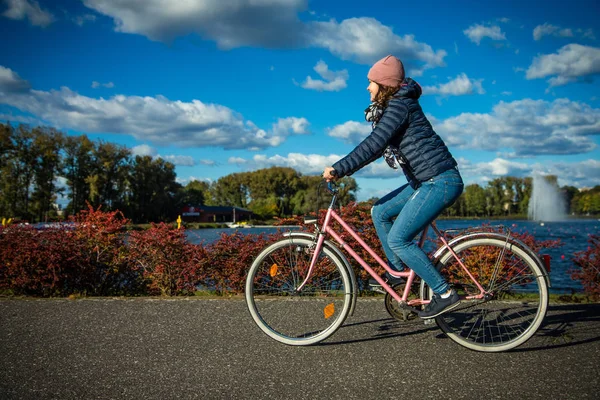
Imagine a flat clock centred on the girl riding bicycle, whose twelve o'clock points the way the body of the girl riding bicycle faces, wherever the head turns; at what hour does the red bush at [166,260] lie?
The red bush is roughly at 1 o'clock from the girl riding bicycle.

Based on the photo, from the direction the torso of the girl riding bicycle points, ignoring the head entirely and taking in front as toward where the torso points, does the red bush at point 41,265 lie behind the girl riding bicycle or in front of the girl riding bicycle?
in front

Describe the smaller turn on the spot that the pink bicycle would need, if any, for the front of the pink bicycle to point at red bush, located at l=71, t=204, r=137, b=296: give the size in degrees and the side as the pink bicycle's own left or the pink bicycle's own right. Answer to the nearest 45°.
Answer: approximately 45° to the pink bicycle's own right

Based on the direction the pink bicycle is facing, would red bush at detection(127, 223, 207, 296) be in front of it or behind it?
in front

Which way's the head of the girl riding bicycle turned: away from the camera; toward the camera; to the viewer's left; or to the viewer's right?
to the viewer's left

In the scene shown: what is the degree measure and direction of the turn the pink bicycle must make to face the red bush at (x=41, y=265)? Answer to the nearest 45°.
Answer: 0° — it already faces it

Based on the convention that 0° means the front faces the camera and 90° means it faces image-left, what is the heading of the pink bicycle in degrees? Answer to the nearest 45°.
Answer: approximately 90°

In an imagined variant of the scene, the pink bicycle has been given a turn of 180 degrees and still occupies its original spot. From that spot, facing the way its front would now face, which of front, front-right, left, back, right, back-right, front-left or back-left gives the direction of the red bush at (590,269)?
front-left

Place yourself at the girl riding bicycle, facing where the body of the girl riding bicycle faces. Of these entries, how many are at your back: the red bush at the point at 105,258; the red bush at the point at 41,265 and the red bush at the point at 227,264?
0

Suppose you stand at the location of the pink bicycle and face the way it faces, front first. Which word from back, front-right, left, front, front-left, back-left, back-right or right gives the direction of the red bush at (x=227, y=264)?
front-right

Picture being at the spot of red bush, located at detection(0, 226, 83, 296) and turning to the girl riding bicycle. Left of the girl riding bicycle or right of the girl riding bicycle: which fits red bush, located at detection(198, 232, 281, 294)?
left

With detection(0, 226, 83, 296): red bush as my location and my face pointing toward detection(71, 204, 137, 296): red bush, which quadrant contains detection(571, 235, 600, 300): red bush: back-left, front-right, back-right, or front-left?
front-right

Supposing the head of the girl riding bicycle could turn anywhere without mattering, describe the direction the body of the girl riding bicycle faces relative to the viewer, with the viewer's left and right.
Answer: facing to the left of the viewer

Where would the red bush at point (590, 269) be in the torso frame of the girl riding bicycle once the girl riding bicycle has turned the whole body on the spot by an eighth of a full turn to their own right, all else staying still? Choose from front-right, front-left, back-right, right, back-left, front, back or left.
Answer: right

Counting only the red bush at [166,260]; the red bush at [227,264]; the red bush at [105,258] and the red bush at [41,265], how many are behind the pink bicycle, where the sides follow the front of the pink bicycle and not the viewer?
0
